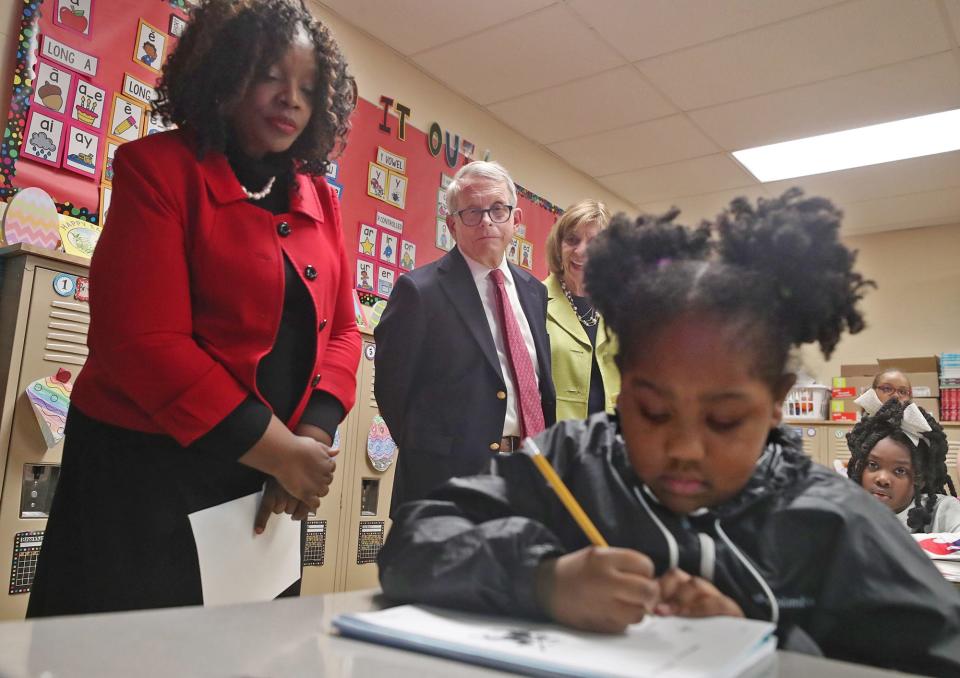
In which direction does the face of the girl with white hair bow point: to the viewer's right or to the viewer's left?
to the viewer's left

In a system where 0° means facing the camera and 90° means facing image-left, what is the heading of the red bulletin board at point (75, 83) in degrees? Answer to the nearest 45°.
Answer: approximately 315°

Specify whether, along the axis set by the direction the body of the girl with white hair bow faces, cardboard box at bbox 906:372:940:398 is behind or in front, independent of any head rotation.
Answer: behind

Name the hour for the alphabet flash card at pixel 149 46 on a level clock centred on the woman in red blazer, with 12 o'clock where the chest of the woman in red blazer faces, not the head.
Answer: The alphabet flash card is roughly at 7 o'clock from the woman in red blazer.

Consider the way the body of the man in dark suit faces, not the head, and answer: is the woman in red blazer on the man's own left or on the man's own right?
on the man's own right

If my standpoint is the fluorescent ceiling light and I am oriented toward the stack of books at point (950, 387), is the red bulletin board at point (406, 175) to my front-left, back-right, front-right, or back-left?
back-left
